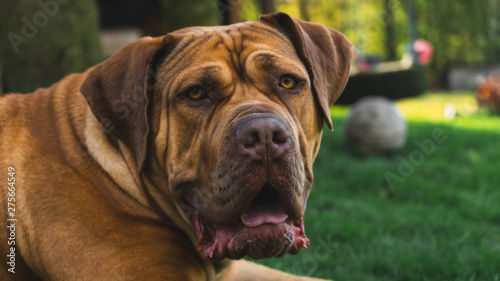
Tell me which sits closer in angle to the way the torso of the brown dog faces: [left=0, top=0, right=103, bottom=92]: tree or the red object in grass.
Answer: the red object in grass

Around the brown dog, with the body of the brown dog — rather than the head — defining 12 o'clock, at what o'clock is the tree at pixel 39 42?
The tree is roughly at 7 o'clock from the brown dog.

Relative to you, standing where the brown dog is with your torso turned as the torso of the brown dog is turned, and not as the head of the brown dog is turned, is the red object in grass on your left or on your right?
on your left

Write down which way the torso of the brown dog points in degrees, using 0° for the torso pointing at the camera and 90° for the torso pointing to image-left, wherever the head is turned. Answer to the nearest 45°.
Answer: approximately 315°

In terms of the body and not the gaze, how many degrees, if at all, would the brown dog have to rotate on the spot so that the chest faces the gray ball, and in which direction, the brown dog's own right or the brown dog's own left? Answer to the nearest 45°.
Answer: approximately 90° to the brown dog's own left
